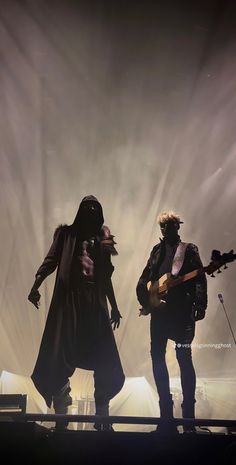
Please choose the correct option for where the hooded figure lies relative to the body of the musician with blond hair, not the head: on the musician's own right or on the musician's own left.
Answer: on the musician's own right

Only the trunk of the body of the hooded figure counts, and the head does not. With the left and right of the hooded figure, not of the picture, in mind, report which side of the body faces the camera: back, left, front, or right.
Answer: front

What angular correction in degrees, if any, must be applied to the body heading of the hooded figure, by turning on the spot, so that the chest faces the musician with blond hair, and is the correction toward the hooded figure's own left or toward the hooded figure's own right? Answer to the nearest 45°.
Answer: approximately 90° to the hooded figure's own left

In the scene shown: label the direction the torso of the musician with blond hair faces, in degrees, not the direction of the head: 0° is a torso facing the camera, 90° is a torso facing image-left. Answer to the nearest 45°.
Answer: approximately 0°

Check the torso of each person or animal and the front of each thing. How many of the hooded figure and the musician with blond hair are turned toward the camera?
2
